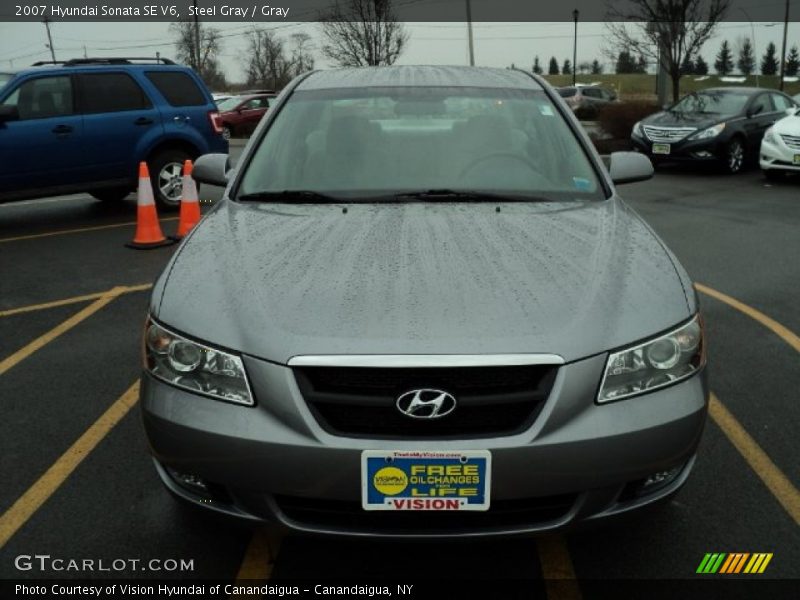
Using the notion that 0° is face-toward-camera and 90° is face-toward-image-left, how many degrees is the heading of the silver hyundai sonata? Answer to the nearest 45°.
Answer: approximately 0°

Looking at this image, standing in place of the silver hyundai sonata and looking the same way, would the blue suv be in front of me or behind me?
behind

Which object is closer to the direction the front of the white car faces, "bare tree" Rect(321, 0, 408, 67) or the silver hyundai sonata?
the silver hyundai sonata

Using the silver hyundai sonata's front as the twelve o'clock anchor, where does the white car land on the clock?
The white car is roughly at 7 o'clock from the silver hyundai sonata.

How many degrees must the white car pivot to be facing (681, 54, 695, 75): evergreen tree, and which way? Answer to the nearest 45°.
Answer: approximately 135° to its right

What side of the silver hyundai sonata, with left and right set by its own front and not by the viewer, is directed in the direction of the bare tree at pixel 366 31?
back

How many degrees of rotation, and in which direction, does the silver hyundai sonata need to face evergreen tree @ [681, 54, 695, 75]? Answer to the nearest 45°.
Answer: approximately 180°

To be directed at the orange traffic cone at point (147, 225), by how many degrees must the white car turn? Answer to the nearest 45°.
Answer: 0° — it already faces it
